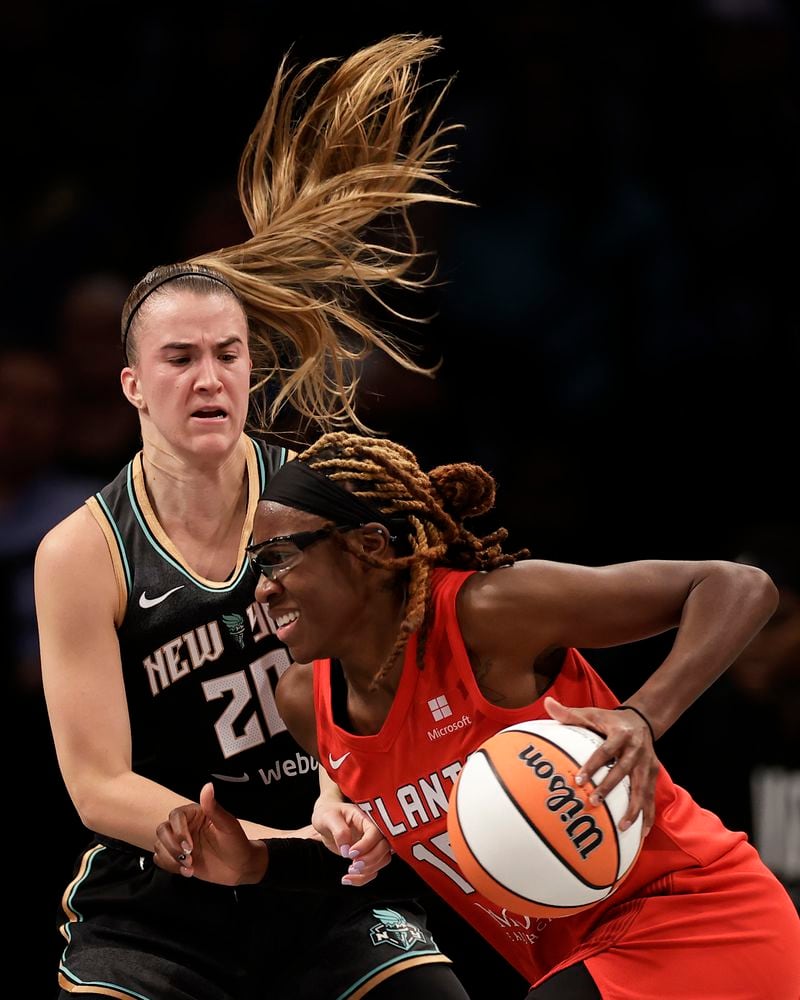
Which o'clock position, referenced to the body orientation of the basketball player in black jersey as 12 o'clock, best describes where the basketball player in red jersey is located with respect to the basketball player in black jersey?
The basketball player in red jersey is roughly at 12 o'clock from the basketball player in black jersey.

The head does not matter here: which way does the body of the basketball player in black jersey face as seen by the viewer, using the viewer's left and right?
facing the viewer and to the right of the viewer
